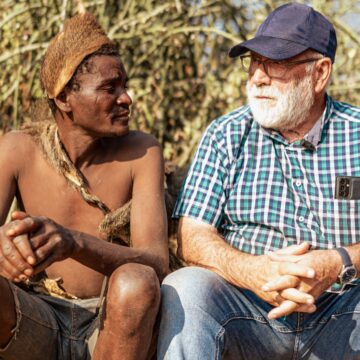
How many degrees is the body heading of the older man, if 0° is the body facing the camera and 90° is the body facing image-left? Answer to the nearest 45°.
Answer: approximately 0°

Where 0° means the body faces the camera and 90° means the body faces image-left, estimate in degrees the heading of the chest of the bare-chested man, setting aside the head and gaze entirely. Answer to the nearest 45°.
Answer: approximately 0°
